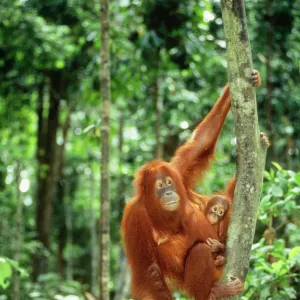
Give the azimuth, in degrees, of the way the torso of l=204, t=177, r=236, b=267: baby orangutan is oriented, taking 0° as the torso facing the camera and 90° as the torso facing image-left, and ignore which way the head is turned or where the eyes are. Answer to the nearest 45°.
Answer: approximately 0°

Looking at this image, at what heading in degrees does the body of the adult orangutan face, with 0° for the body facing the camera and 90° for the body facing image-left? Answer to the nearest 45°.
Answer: approximately 315°

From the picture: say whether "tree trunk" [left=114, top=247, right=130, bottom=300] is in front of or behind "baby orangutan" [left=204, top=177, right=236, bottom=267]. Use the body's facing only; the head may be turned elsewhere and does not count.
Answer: behind

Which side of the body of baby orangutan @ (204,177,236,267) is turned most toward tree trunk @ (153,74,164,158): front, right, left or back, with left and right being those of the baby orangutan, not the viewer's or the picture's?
back

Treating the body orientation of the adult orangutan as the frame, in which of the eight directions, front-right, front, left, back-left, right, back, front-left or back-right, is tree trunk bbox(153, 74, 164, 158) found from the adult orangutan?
back-left

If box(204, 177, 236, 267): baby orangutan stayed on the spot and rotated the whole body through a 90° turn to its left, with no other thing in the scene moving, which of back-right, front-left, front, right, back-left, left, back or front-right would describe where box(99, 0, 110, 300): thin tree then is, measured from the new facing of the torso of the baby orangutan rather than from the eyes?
back-left
